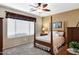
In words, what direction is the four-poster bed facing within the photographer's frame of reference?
facing the viewer and to the left of the viewer
